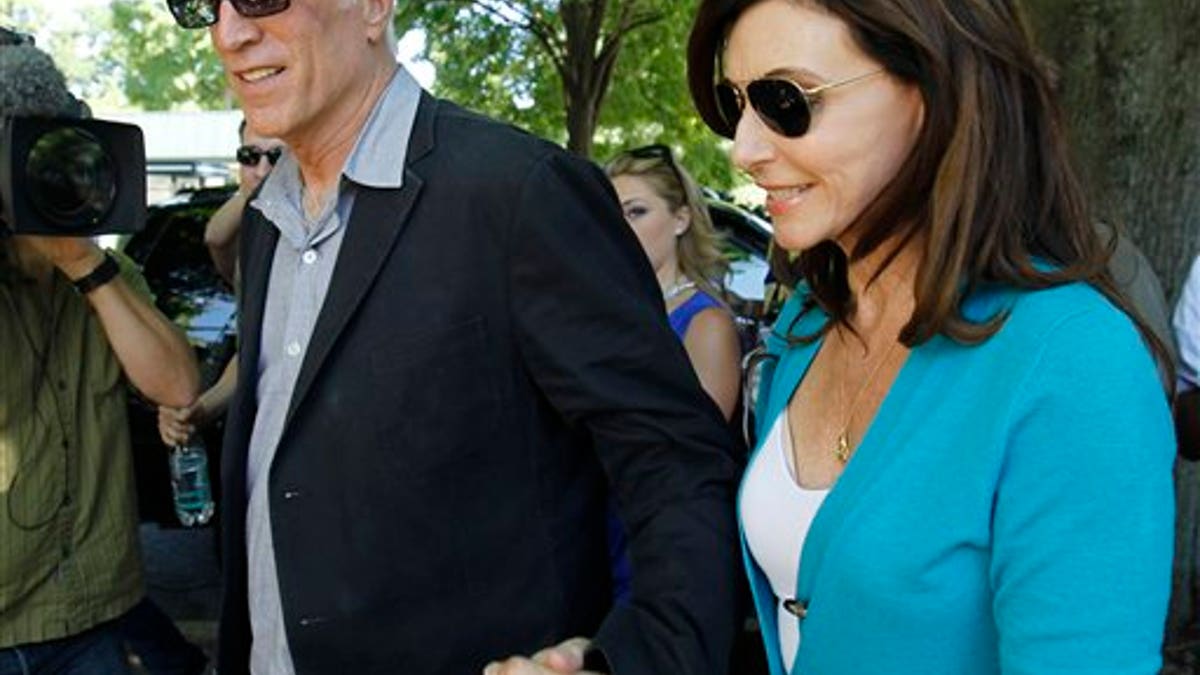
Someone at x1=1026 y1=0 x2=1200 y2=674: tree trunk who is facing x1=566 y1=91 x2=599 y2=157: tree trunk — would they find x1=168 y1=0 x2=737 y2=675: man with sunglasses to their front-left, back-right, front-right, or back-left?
back-left

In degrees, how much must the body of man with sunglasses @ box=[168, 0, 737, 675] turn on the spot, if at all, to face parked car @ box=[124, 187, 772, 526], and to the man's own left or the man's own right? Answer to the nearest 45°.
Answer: approximately 135° to the man's own right

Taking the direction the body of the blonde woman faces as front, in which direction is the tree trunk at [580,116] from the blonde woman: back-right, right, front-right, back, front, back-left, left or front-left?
back-right

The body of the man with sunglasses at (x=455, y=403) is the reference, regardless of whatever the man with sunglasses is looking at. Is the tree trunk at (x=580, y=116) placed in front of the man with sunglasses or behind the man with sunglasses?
behind

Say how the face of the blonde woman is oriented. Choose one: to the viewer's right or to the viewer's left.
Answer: to the viewer's left

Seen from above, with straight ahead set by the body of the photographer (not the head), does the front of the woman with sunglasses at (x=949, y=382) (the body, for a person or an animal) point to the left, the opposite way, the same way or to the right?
to the right

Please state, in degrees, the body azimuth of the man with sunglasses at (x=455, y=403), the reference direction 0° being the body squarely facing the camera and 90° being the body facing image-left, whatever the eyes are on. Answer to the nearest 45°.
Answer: approximately 45°
